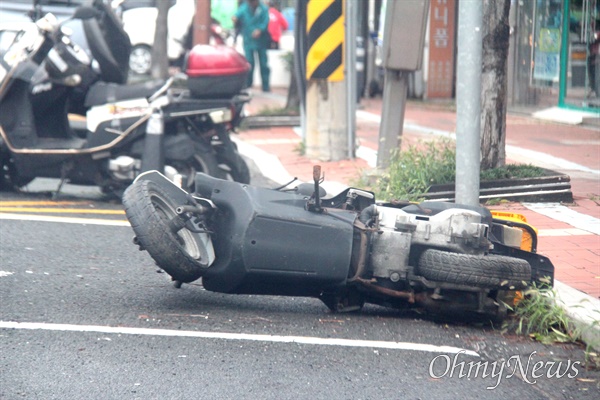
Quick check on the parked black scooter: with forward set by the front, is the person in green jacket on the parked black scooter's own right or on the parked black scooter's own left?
on the parked black scooter's own right

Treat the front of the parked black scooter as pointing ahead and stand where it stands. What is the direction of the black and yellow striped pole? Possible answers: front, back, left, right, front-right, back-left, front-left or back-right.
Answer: back-right

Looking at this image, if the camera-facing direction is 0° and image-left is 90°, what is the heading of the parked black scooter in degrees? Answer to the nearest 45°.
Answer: approximately 90°

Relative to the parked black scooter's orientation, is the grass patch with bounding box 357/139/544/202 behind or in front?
behind

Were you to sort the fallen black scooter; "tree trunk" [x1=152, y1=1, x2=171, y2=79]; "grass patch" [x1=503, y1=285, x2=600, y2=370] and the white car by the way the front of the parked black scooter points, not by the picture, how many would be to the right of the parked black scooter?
2

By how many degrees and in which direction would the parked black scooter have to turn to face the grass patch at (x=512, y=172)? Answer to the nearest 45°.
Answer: approximately 180°

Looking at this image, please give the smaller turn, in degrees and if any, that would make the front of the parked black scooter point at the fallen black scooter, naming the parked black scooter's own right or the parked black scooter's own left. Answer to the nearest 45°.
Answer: approximately 90° to the parked black scooter's own left

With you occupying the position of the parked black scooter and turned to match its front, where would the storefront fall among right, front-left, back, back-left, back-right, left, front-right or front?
back-right

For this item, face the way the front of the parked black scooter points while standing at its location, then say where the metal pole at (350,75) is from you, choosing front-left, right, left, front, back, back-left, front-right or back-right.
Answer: back-right

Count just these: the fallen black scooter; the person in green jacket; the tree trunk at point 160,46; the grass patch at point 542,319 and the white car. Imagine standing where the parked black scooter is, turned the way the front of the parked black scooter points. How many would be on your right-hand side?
3

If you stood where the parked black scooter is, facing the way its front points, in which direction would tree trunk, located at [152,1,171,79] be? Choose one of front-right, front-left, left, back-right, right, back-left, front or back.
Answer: right

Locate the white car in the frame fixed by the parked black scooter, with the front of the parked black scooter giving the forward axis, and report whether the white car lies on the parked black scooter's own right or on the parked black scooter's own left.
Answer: on the parked black scooter's own right
